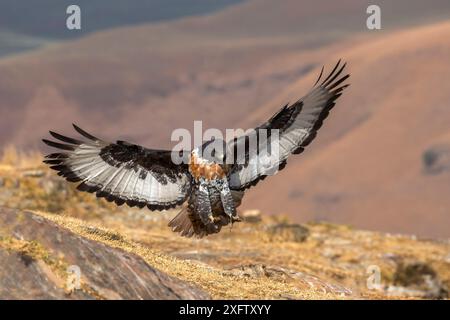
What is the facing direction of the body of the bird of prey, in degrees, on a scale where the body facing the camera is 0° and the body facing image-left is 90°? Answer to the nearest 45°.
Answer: approximately 0°
